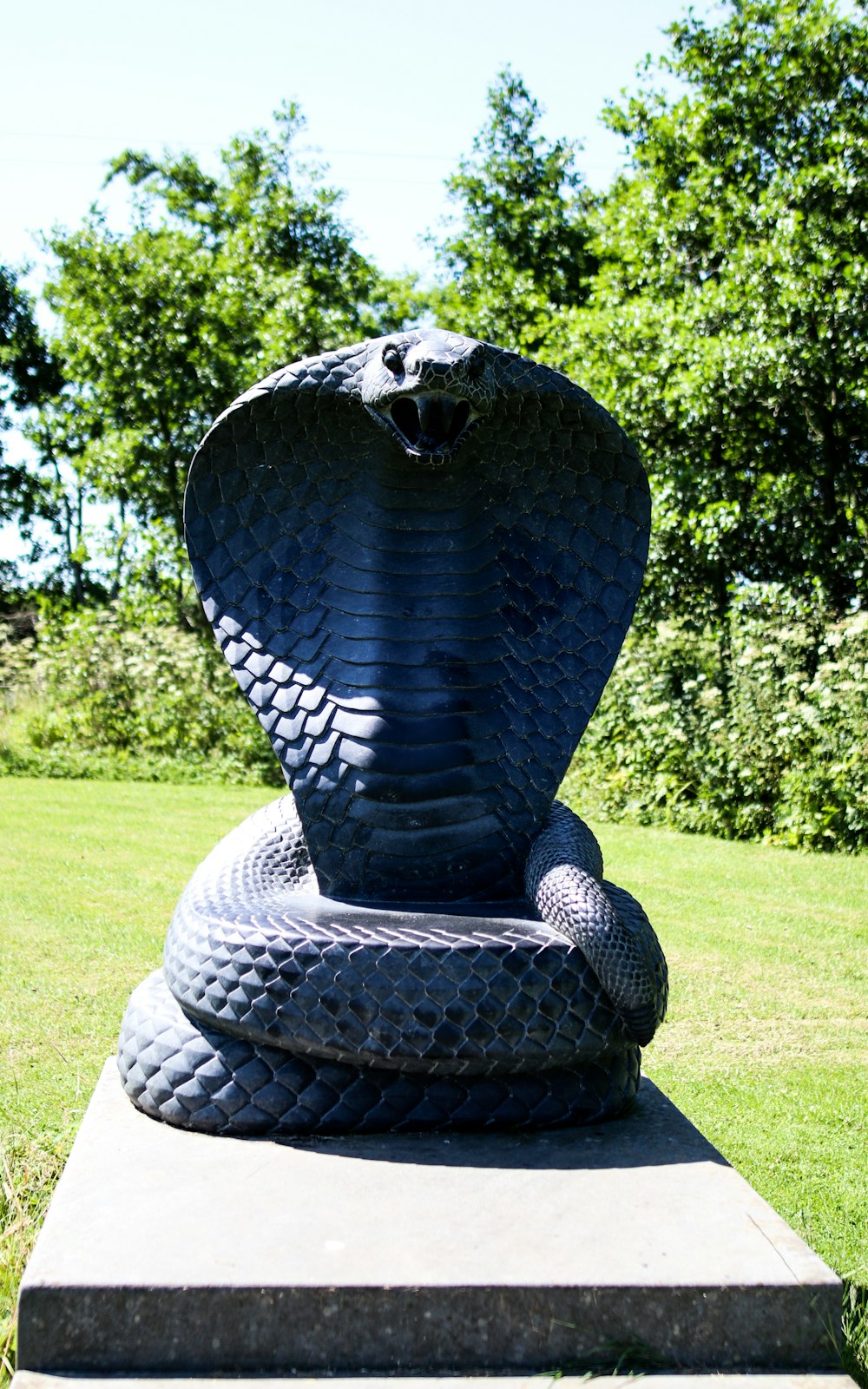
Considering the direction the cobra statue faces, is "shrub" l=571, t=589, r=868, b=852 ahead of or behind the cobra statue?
behind

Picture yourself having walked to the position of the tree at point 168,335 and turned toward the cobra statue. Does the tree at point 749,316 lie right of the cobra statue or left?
left

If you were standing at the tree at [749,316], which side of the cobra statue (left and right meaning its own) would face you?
back

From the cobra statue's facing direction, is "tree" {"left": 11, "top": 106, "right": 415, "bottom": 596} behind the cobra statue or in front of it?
behind

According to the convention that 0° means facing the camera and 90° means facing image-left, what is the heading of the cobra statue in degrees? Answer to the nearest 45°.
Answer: approximately 0°

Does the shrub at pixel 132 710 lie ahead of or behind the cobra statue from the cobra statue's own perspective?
behind

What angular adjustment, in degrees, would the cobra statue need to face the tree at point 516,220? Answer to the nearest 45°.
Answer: approximately 180°

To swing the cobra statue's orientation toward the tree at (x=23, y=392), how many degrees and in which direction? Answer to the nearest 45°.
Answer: approximately 180°
